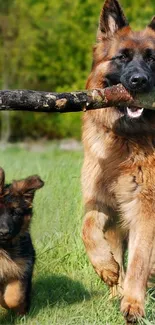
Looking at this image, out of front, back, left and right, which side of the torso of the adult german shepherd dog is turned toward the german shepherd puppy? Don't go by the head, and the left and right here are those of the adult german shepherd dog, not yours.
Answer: right

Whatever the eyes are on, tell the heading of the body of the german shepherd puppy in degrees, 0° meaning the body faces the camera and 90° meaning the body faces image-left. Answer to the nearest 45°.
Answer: approximately 0°

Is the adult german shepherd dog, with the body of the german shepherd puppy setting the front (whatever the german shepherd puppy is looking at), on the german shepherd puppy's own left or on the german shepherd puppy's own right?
on the german shepherd puppy's own left

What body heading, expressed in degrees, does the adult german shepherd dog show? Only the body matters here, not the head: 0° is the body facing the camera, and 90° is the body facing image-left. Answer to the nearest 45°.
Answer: approximately 0°

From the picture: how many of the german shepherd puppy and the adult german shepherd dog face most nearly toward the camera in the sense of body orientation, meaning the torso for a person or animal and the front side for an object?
2
